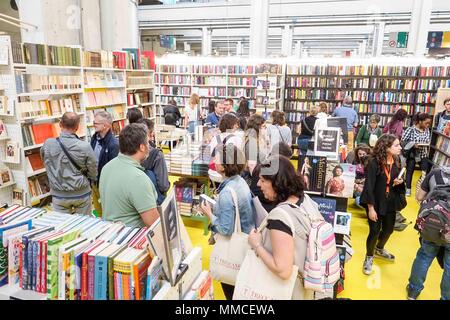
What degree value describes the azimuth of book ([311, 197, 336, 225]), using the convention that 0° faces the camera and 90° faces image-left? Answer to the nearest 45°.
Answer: approximately 0°

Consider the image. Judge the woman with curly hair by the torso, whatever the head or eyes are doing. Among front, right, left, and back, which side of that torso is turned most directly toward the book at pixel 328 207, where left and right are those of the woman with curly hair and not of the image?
right

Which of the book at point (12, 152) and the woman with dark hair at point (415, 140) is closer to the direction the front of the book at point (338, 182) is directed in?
the book

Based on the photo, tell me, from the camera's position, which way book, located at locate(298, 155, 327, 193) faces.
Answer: facing the viewer

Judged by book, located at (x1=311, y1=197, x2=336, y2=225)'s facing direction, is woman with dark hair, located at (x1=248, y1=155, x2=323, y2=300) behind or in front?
in front

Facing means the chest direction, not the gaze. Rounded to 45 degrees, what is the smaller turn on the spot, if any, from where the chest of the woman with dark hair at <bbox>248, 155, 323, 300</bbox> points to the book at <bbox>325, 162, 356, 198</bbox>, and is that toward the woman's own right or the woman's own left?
approximately 90° to the woman's own right

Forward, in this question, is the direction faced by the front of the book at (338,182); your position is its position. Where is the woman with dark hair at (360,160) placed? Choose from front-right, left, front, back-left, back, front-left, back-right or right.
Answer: back

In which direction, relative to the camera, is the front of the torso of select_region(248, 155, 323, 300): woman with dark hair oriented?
to the viewer's left

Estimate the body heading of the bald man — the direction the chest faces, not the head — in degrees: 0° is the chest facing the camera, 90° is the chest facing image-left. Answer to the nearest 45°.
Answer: approximately 180°

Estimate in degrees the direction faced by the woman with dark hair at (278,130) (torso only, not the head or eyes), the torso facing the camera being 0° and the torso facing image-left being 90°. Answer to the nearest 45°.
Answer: approximately 180°

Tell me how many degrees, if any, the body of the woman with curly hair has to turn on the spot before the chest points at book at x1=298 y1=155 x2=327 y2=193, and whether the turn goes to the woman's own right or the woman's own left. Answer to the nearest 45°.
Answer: approximately 90° to the woman's own right

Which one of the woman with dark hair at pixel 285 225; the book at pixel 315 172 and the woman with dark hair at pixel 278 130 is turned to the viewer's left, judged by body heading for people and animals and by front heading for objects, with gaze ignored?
the woman with dark hair at pixel 285 225

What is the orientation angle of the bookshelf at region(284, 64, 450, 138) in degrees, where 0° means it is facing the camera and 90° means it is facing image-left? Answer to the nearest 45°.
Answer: approximately 0°

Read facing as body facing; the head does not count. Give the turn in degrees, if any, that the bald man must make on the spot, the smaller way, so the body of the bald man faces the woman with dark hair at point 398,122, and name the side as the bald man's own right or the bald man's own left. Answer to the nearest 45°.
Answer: approximately 90° to the bald man's own right
